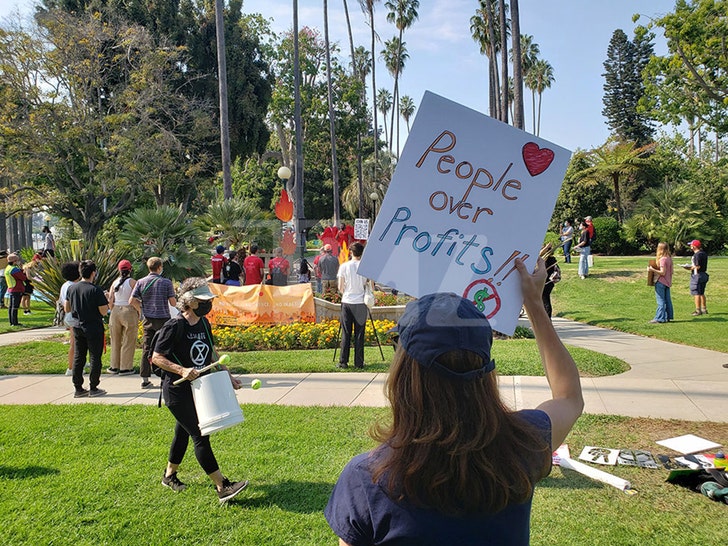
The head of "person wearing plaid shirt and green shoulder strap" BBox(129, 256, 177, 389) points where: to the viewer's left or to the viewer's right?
to the viewer's right

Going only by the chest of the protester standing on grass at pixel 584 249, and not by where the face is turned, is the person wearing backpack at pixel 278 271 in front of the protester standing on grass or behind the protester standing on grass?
in front

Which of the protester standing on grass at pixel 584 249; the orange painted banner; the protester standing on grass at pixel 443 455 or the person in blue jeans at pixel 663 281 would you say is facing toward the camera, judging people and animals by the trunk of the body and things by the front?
the orange painted banner

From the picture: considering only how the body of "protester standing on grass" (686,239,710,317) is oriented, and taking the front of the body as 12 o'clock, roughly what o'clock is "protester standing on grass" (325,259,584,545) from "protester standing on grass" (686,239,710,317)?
"protester standing on grass" (325,259,584,545) is roughly at 9 o'clock from "protester standing on grass" (686,239,710,317).

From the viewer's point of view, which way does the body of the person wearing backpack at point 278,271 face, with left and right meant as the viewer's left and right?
facing away from the viewer

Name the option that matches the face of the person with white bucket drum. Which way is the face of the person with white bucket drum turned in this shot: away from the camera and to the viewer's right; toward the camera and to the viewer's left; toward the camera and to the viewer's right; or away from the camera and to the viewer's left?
toward the camera and to the viewer's right

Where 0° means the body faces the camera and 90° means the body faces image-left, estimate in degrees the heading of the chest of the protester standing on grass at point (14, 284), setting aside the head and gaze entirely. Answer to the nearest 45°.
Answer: approximately 270°

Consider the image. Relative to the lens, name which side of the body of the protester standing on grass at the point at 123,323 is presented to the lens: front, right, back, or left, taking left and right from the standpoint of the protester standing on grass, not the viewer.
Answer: back

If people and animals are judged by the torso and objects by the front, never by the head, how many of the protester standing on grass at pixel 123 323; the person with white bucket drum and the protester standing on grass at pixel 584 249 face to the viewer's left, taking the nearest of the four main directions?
1

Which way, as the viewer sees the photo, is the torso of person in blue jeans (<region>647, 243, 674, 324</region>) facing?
to the viewer's left

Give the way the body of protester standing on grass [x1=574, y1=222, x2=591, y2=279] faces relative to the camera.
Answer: to the viewer's left
